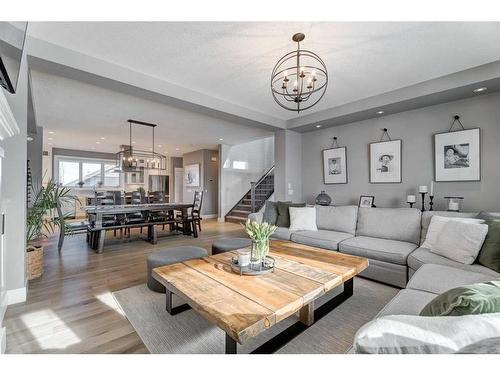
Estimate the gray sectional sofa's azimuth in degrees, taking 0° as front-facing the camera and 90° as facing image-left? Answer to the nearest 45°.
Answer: approximately 45°

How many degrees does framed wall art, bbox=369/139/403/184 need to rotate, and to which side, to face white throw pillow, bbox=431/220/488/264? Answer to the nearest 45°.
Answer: approximately 45° to its left

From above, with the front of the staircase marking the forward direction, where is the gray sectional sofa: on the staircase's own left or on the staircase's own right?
on the staircase's own left

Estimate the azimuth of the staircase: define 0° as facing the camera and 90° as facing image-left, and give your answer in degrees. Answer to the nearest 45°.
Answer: approximately 45°
